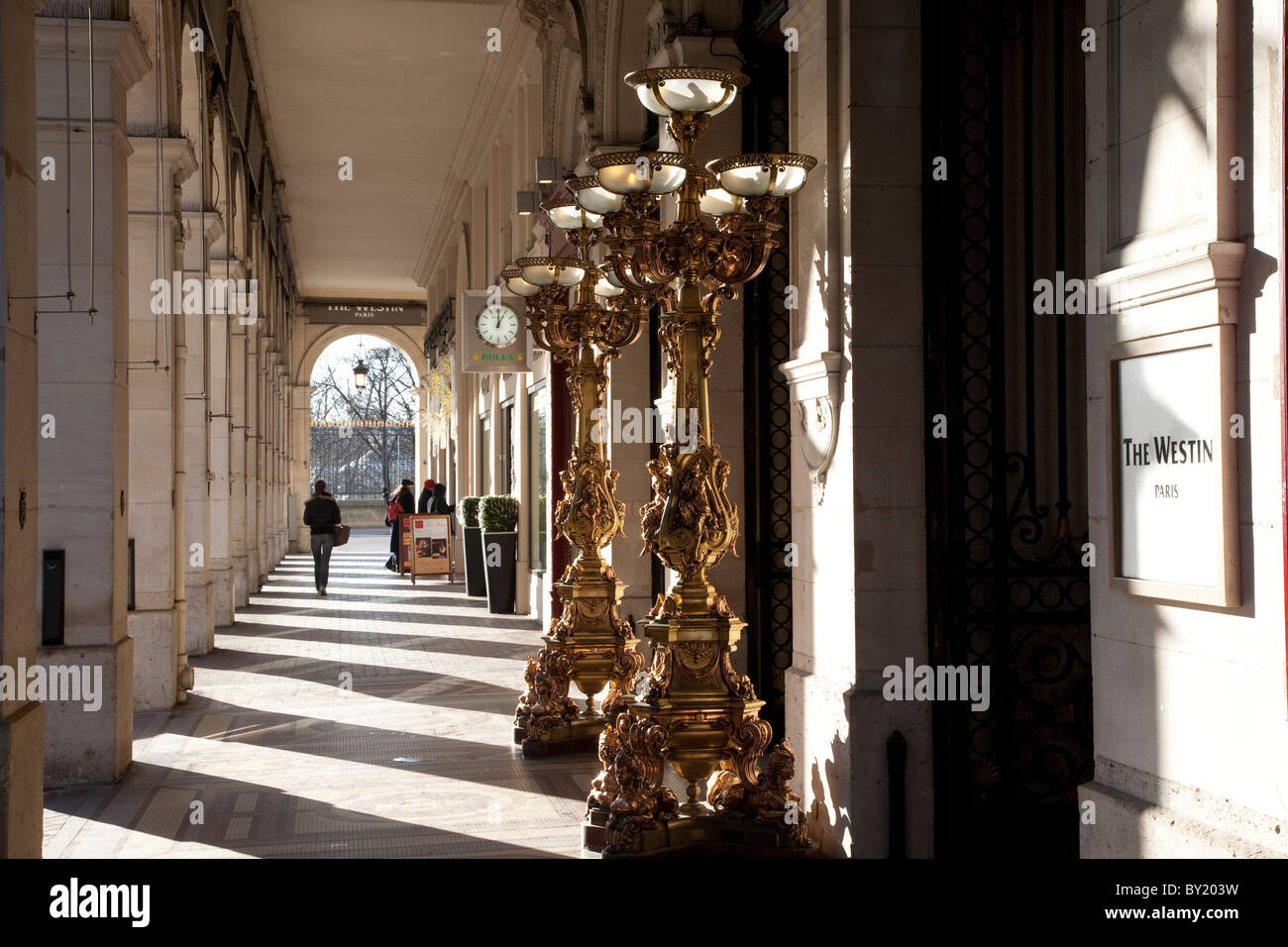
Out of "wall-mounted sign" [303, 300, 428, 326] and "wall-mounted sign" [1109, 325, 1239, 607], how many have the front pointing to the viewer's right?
0

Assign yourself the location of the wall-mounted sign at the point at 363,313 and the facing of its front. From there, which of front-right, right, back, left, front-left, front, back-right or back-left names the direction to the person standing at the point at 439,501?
front

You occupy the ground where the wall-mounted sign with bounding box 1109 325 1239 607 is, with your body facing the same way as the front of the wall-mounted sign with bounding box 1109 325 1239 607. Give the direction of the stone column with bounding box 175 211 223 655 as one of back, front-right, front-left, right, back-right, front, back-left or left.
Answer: right

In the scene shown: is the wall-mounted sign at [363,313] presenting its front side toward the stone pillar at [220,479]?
yes

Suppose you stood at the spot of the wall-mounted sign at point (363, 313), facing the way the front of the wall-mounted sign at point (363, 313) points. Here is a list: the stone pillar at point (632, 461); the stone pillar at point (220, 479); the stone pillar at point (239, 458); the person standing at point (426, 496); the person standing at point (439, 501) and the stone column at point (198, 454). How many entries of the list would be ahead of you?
6

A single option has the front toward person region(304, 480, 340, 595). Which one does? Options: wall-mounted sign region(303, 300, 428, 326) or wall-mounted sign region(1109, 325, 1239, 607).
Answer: wall-mounted sign region(303, 300, 428, 326)

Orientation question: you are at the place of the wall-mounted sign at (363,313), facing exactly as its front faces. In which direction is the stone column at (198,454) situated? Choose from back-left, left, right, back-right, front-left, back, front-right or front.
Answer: front

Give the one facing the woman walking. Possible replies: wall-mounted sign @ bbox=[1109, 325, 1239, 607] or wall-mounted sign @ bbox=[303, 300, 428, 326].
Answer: wall-mounted sign @ bbox=[303, 300, 428, 326]

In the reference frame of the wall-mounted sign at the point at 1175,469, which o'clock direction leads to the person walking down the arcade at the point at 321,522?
The person walking down the arcade is roughly at 3 o'clock from the wall-mounted sign.

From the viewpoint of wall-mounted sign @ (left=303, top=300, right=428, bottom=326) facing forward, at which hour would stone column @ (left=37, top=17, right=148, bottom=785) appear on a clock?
The stone column is roughly at 12 o'clock from the wall-mounted sign.

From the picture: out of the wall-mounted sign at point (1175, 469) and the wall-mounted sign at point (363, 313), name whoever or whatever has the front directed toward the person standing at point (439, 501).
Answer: the wall-mounted sign at point (363, 313)

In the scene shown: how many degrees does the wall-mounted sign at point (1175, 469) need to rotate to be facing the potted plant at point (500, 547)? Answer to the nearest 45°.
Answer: approximately 90° to its right

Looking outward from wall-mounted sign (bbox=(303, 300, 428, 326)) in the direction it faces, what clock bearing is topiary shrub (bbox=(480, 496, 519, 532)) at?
The topiary shrub is roughly at 12 o'clock from the wall-mounted sign.

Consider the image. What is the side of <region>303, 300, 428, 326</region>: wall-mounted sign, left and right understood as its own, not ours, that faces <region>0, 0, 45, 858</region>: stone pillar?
front

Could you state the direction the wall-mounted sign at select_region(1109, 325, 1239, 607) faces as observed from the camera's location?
facing the viewer and to the left of the viewer

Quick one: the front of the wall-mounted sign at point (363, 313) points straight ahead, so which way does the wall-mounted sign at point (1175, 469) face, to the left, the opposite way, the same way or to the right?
to the right

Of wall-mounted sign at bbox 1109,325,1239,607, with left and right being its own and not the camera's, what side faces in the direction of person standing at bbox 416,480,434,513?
right

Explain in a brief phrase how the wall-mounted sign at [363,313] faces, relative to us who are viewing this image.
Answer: facing the viewer

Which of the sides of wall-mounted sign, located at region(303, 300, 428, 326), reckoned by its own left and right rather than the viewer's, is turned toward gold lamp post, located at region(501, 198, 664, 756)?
front

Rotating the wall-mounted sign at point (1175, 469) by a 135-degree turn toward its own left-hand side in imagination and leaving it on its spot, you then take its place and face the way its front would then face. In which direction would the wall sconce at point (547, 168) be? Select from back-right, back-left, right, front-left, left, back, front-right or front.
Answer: back-left

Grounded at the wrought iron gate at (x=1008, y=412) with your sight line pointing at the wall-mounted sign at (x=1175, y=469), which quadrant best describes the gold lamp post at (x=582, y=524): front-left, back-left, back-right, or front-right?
back-right
